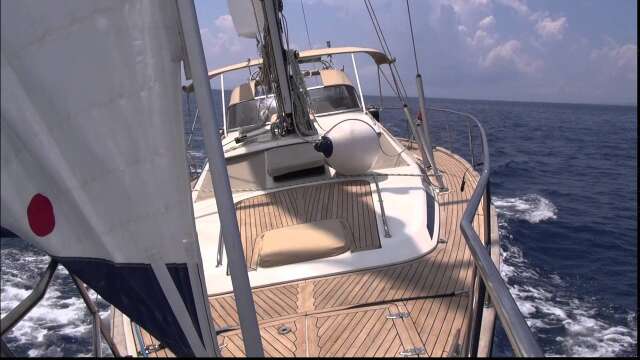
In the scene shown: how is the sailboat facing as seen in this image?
toward the camera
